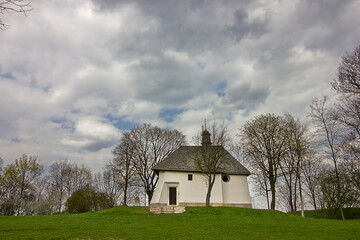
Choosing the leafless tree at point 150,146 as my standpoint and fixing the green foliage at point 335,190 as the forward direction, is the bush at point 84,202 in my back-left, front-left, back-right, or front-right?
back-right

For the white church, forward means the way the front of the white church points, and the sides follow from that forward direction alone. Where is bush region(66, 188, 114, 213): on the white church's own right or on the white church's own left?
on the white church's own right

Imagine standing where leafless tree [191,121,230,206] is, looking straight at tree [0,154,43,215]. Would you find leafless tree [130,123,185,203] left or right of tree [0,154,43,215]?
right

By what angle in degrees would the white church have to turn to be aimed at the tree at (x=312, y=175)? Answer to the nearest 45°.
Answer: approximately 90° to its left

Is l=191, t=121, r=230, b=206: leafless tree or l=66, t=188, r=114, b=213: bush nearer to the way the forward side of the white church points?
the leafless tree

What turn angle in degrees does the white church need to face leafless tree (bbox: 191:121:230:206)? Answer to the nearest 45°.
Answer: approximately 45° to its left

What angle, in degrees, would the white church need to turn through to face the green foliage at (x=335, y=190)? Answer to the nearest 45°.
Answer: approximately 90° to its left

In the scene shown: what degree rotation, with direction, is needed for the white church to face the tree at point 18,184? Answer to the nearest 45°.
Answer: approximately 90° to its right

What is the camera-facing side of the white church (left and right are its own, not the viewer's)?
front

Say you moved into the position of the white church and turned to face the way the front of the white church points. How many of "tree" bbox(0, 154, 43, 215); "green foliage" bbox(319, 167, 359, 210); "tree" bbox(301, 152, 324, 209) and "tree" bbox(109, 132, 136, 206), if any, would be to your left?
2

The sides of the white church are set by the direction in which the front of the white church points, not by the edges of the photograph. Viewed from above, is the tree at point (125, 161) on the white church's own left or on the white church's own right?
on the white church's own right
